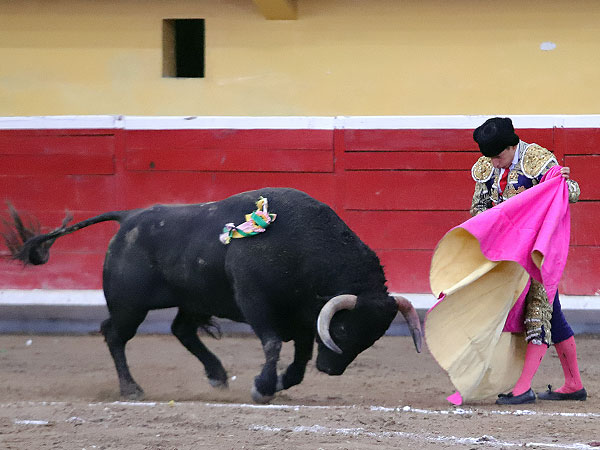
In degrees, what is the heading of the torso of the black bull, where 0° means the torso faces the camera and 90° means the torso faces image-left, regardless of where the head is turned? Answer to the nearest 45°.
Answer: approximately 270°
